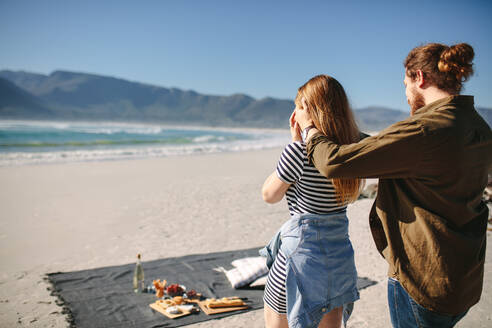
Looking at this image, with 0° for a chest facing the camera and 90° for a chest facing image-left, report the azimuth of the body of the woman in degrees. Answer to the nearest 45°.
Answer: approximately 135°

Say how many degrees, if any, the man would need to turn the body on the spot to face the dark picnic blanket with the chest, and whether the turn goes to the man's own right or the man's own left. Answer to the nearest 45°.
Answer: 0° — they already face it

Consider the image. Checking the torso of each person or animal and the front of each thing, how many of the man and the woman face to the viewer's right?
0

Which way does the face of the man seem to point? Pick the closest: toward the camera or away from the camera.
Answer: away from the camera

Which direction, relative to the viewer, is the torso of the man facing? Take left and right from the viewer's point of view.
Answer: facing away from the viewer and to the left of the viewer

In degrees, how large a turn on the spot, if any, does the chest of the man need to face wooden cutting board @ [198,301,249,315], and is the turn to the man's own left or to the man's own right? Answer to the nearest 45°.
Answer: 0° — they already face it
